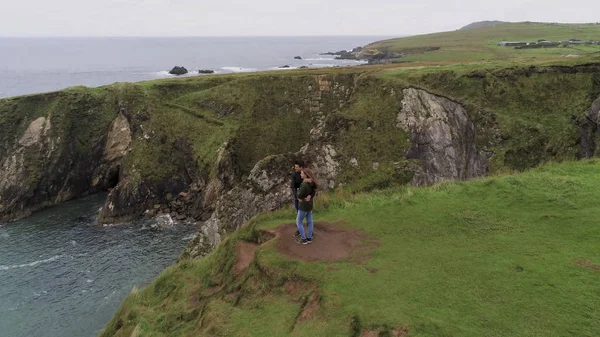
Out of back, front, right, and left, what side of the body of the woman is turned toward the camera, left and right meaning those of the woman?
left

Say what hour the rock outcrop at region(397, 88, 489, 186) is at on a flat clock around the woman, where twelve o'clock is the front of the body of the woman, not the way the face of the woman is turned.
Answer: The rock outcrop is roughly at 4 o'clock from the woman.
